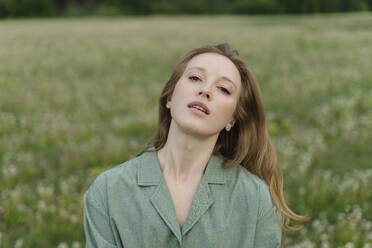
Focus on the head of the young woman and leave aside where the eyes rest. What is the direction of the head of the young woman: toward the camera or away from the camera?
toward the camera

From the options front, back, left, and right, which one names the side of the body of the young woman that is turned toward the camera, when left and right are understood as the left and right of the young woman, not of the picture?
front
